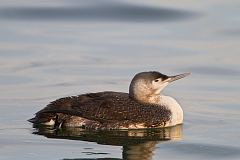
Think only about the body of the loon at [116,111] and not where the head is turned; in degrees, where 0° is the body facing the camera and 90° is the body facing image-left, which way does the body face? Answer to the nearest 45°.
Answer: approximately 270°
